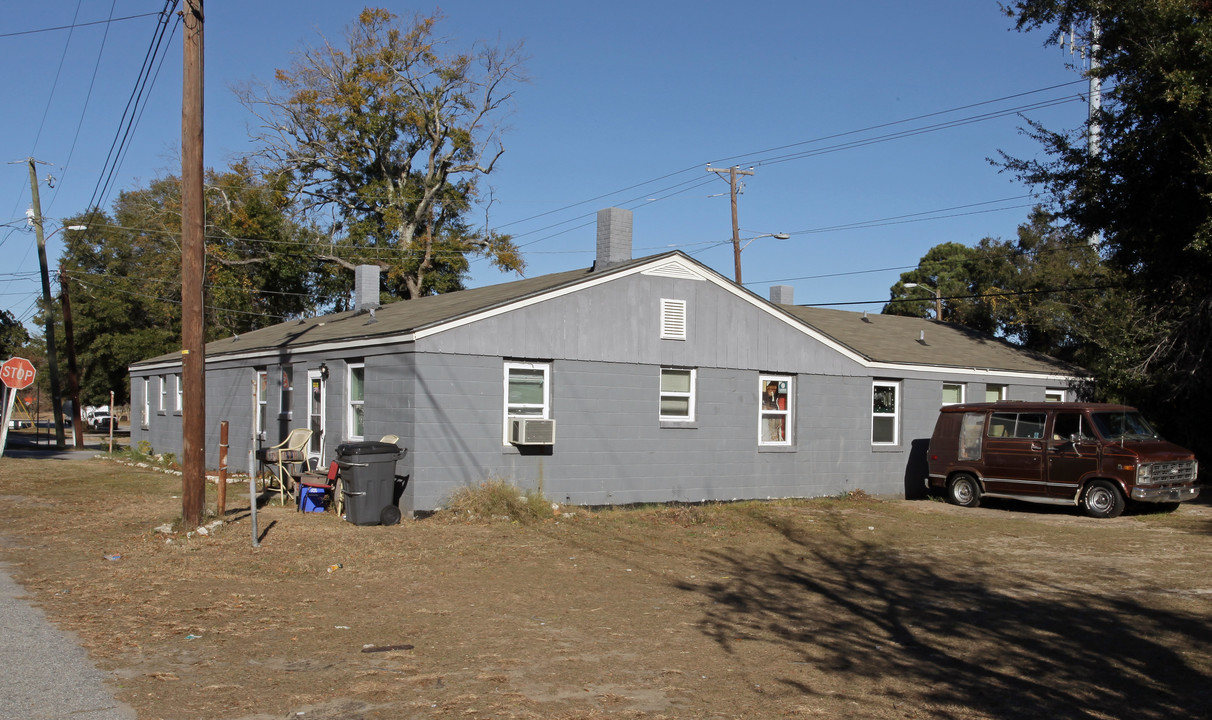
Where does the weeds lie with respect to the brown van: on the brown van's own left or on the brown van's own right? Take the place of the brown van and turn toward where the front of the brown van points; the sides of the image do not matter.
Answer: on the brown van's own right

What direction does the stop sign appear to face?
toward the camera

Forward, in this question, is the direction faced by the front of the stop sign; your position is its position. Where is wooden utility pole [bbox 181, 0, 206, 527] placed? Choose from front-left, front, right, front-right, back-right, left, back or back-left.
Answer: front

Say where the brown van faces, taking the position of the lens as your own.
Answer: facing the viewer and to the right of the viewer

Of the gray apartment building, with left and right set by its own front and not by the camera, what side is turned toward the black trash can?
front

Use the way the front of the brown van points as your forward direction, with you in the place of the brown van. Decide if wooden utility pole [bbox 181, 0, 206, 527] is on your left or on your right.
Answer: on your right

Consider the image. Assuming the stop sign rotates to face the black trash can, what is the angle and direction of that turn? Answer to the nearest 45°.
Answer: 0° — it already faces it

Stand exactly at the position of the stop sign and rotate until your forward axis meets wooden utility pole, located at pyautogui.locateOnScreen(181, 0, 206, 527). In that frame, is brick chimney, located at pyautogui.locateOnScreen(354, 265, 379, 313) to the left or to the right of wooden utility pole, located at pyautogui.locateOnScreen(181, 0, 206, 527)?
left

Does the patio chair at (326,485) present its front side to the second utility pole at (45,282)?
no
